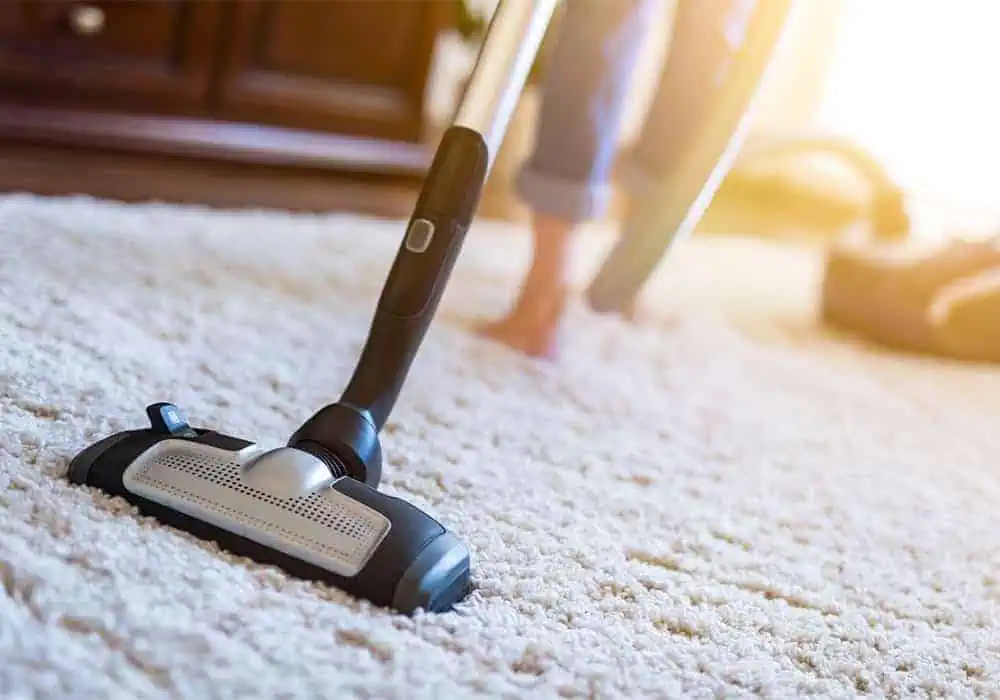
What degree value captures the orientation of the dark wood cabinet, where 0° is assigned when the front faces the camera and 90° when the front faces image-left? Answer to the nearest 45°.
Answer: approximately 0°

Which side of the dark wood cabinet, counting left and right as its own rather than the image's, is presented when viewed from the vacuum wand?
front
